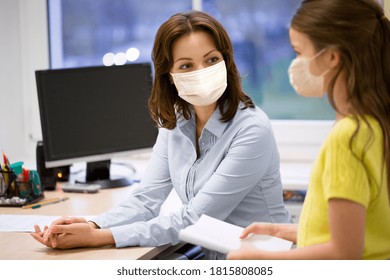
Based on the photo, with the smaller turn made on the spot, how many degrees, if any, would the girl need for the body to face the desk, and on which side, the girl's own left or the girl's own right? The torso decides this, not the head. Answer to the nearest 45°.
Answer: approximately 45° to the girl's own right

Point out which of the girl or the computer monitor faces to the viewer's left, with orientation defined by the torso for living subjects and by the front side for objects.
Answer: the girl

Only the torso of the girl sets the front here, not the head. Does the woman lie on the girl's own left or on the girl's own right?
on the girl's own right

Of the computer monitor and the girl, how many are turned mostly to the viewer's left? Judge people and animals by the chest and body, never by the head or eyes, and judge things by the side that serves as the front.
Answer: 1

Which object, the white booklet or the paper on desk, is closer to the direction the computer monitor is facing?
the white booklet

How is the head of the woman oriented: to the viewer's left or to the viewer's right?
to the viewer's right

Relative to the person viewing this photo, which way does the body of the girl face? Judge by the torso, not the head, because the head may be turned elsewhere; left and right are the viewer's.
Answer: facing to the left of the viewer

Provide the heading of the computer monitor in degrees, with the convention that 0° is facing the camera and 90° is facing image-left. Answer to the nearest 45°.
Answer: approximately 315°

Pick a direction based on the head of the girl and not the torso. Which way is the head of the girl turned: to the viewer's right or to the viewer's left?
to the viewer's left
